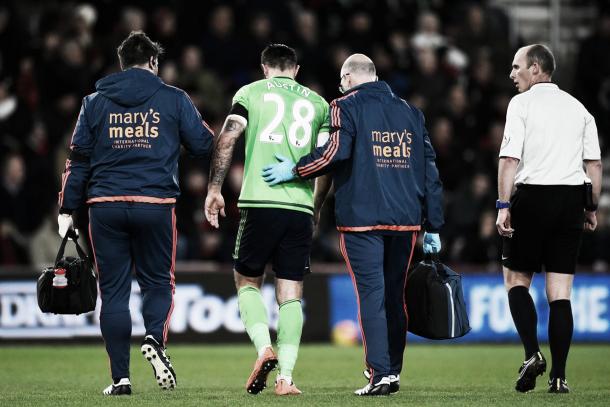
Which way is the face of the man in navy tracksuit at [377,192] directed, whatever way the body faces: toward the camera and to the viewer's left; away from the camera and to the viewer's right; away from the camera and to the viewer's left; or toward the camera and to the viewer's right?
away from the camera and to the viewer's left

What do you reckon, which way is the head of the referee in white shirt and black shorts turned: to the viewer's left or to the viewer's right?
to the viewer's left

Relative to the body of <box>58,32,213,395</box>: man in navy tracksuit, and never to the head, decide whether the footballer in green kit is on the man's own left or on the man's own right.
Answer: on the man's own right

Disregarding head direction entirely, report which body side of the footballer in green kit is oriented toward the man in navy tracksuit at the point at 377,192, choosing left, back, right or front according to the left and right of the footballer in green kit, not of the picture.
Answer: right

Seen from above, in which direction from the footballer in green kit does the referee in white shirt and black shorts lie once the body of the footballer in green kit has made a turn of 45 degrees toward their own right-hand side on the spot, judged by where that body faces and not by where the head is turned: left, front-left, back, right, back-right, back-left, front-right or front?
front-right

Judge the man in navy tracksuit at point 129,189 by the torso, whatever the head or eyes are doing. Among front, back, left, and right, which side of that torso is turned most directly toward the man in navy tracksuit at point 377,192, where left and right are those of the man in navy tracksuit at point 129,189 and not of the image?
right

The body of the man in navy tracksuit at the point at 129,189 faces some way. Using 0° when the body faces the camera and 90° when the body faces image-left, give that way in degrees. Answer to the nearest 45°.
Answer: approximately 180°

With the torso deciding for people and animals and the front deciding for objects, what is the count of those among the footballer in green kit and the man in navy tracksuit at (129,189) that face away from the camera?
2

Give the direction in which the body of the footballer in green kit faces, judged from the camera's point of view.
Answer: away from the camera
